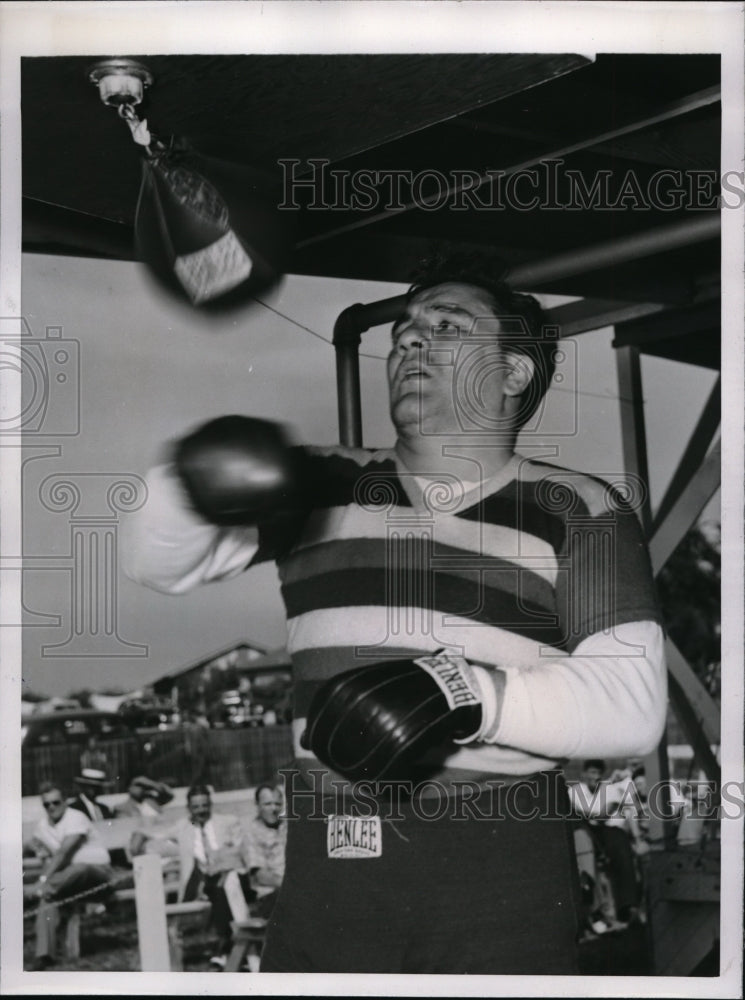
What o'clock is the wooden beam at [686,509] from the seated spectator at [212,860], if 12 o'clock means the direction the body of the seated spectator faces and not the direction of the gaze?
The wooden beam is roughly at 11 o'clock from the seated spectator.

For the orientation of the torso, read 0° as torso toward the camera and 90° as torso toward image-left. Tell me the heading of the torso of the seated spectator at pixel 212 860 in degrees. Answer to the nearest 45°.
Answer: approximately 0°

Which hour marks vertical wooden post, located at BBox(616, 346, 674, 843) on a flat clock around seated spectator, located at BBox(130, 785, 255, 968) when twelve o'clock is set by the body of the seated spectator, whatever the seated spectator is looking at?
The vertical wooden post is roughly at 11 o'clock from the seated spectator.
